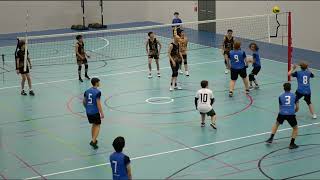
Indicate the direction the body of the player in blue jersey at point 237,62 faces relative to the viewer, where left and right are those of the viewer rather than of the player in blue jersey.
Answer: facing away from the viewer

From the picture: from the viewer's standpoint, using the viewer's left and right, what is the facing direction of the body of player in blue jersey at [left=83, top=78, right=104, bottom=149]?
facing away from the viewer and to the right of the viewer

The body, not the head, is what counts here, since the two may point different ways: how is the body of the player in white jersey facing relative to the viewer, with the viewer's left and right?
facing away from the viewer

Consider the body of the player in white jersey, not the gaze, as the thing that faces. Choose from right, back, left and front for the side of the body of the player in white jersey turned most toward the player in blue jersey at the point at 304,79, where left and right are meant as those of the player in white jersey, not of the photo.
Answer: right

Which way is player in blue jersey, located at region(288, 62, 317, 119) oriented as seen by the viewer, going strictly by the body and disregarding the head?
away from the camera

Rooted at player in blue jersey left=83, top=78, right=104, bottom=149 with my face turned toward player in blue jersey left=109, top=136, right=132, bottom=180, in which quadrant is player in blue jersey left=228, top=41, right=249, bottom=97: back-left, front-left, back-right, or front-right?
back-left

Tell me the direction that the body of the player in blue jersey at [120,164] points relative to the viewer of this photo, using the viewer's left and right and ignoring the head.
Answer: facing away from the viewer and to the right of the viewer

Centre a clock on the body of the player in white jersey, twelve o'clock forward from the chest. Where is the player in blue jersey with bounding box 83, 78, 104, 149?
The player in blue jersey is roughly at 8 o'clock from the player in white jersey.

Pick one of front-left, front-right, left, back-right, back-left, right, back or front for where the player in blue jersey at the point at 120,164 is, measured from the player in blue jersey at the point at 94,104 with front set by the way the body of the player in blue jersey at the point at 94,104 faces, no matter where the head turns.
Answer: back-right

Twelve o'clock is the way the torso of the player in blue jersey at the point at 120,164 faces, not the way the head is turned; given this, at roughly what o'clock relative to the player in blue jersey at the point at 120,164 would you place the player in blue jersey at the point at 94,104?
the player in blue jersey at the point at 94,104 is roughly at 10 o'clock from the player in blue jersey at the point at 120,164.
